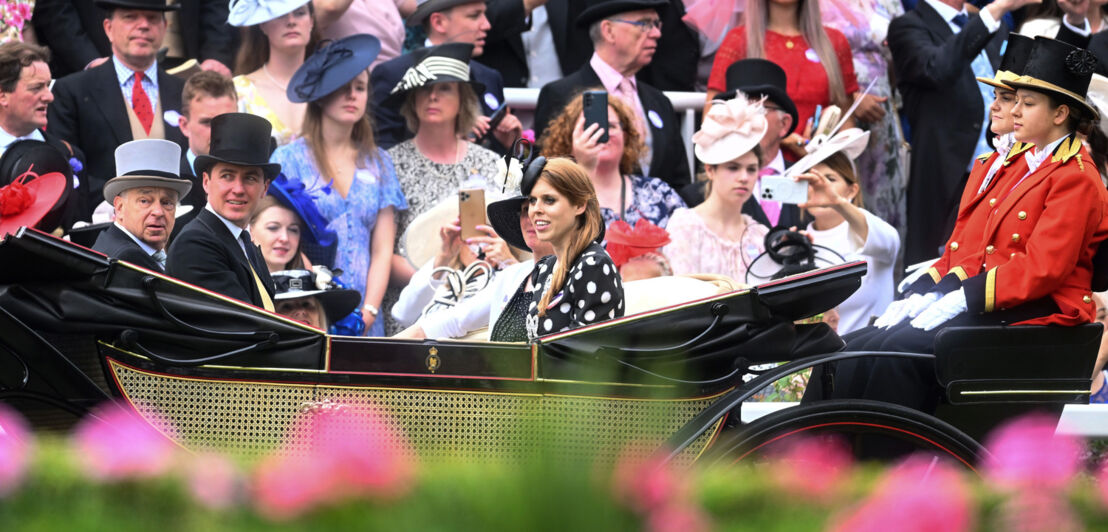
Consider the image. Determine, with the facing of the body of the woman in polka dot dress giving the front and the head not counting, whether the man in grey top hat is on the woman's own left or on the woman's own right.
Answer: on the woman's own right

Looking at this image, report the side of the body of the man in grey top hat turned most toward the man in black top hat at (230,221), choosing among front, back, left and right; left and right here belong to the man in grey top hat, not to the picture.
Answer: front

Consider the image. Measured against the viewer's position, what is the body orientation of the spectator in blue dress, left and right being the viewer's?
facing the viewer and to the right of the viewer

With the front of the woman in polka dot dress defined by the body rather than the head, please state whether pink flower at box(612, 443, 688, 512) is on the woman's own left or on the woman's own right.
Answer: on the woman's own left

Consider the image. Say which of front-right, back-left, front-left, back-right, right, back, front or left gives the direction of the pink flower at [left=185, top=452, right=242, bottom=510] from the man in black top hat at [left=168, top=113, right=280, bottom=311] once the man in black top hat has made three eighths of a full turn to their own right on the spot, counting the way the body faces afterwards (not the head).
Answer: left

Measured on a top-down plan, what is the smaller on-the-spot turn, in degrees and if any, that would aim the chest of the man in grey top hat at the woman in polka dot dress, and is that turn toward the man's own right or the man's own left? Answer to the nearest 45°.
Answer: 0° — they already face them

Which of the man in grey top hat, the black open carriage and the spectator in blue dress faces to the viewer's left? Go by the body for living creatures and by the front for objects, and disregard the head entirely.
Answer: the black open carriage

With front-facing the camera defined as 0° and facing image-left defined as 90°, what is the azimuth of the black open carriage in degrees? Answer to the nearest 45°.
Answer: approximately 90°

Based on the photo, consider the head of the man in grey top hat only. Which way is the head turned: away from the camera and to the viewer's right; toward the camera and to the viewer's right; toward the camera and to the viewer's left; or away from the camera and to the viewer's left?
toward the camera and to the viewer's right

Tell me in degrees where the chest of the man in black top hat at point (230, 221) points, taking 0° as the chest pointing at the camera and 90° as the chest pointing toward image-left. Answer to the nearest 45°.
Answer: approximately 315°

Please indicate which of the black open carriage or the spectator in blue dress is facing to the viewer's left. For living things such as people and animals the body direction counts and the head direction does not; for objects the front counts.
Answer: the black open carriage

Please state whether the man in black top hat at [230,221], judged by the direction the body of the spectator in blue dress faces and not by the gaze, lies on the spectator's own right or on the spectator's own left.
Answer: on the spectator's own right

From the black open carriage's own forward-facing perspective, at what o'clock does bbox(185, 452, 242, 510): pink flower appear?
The pink flower is roughly at 9 o'clock from the black open carriage.
